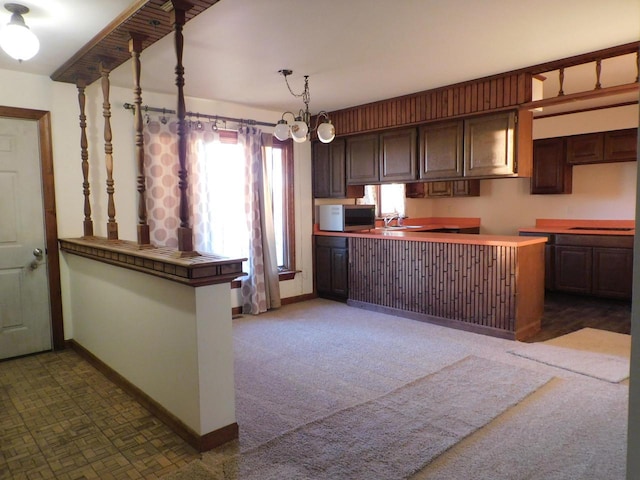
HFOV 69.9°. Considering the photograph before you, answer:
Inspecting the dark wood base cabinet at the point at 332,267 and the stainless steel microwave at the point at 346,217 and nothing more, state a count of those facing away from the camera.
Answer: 0

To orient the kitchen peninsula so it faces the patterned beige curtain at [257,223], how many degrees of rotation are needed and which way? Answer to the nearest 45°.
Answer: approximately 45° to its right

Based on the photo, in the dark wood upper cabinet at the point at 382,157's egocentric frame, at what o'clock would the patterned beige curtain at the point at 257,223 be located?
The patterned beige curtain is roughly at 1 o'clock from the dark wood upper cabinet.

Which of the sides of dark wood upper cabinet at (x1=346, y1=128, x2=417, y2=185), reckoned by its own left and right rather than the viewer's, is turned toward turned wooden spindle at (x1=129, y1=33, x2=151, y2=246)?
front

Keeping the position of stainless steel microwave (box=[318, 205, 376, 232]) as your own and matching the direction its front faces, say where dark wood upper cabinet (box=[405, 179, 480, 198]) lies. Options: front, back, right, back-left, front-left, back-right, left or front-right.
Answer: left

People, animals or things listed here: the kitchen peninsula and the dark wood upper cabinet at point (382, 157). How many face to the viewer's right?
0

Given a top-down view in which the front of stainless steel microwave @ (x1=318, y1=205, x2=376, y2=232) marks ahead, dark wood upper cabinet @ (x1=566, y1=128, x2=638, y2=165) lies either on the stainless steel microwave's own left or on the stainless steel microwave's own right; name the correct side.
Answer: on the stainless steel microwave's own left
